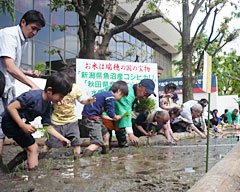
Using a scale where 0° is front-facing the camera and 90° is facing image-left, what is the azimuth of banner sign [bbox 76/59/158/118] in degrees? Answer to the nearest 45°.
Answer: approximately 0°

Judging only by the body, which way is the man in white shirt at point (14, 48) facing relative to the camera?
to the viewer's right

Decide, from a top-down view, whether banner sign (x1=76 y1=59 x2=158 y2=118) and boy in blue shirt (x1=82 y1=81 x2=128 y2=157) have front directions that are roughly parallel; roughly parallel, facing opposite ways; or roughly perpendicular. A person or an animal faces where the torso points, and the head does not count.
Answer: roughly perpendicular

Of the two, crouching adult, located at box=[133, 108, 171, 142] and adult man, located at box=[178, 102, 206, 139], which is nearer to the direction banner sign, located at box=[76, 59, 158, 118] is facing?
the crouching adult

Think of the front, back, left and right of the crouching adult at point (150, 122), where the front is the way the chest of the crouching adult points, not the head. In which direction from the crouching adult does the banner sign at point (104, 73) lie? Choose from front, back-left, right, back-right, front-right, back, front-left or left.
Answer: back

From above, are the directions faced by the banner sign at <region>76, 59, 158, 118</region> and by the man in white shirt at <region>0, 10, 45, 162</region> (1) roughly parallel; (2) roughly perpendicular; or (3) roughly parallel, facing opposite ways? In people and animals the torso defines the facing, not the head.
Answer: roughly perpendicular

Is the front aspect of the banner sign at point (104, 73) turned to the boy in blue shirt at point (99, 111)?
yes
